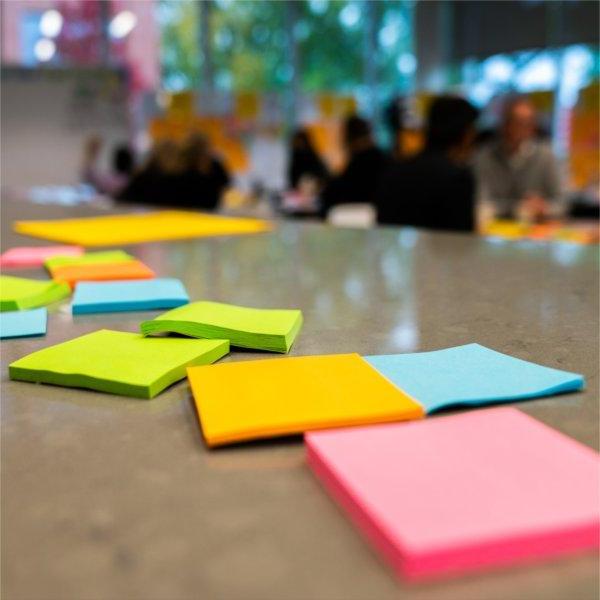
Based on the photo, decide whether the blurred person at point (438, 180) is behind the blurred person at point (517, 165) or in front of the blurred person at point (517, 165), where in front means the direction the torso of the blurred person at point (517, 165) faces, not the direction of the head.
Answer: in front

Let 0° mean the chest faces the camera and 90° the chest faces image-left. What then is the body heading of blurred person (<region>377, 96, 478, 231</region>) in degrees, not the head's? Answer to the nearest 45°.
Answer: approximately 225°

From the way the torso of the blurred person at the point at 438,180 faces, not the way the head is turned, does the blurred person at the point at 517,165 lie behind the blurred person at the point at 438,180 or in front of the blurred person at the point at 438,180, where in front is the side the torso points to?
in front

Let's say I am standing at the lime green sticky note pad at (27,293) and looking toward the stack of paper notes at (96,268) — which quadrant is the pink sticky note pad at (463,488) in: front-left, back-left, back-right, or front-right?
back-right

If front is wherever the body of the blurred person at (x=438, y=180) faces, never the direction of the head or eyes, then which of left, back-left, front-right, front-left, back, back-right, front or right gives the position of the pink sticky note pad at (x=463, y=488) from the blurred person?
back-right

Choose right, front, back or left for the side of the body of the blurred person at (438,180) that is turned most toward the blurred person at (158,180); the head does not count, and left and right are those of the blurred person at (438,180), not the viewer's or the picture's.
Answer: left
